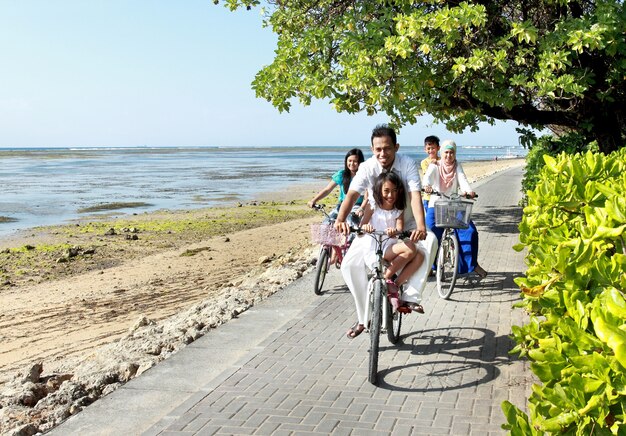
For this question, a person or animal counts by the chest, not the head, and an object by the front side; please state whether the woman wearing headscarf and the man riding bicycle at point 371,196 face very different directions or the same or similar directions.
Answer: same or similar directions

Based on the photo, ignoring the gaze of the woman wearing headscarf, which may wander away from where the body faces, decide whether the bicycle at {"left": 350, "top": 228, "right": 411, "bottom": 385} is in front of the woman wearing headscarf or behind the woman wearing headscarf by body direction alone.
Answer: in front

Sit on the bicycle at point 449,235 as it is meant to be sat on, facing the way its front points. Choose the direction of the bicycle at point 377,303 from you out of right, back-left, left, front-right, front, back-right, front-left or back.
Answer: front

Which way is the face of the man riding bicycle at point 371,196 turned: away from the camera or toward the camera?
toward the camera

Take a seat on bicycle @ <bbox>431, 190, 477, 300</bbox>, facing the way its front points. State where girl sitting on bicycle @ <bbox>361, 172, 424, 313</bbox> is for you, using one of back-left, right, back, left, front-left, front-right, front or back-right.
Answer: front

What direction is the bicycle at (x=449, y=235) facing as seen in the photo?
toward the camera

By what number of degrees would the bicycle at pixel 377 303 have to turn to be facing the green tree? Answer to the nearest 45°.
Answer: approximately 180°

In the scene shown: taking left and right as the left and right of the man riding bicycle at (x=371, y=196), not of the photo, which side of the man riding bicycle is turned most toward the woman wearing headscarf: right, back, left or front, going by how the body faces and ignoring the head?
back

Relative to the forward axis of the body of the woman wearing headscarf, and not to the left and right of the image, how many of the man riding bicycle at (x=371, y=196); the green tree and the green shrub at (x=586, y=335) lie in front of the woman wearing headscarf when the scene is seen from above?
2

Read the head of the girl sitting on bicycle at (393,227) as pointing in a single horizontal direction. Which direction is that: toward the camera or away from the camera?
toward the camera

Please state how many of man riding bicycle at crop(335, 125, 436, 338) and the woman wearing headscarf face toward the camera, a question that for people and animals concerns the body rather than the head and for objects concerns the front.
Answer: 2

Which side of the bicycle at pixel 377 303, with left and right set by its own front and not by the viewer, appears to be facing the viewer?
front

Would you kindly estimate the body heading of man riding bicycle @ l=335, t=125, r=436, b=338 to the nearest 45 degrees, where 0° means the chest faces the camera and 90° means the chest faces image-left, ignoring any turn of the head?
approximately 0°
